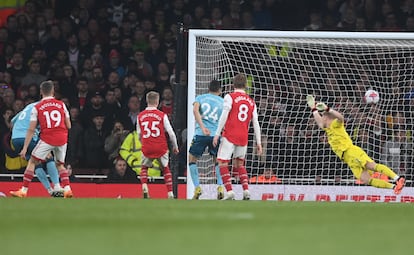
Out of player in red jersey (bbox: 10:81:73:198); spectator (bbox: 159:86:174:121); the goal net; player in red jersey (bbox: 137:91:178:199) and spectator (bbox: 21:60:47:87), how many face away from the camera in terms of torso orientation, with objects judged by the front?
2

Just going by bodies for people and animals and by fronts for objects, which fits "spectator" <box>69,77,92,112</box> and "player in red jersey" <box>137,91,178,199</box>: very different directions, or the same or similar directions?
very different directions

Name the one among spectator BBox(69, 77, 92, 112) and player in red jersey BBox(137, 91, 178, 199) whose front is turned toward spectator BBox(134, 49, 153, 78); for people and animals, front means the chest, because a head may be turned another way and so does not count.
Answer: the player in red jersey

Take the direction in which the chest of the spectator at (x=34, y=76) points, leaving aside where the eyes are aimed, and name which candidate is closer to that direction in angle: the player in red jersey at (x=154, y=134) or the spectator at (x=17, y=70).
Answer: the player in red jersey

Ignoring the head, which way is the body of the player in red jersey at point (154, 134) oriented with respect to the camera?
away from the camera

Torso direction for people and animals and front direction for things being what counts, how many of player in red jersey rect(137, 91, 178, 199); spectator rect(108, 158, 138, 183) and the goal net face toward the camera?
2

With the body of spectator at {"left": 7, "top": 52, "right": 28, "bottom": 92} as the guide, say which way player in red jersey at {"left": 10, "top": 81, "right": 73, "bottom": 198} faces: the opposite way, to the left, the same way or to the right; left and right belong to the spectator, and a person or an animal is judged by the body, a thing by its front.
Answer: the opposite way

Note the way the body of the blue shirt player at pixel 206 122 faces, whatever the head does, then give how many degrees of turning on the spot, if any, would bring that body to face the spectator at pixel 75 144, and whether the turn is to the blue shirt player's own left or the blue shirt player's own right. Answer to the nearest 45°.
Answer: approximately 90° to the blue shirt player's own left

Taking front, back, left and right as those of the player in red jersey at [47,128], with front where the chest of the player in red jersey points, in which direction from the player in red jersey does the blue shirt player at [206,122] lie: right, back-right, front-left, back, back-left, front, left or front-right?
right

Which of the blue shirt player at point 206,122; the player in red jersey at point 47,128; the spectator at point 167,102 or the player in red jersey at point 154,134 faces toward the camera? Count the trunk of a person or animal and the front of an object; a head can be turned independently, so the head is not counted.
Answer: the spectator

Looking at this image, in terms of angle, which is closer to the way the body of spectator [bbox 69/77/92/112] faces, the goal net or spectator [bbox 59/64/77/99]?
the goal net

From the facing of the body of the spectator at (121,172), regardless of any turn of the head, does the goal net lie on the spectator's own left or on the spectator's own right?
on the spectator's own left

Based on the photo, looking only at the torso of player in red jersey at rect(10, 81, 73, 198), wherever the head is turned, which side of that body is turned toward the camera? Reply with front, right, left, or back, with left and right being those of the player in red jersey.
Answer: back

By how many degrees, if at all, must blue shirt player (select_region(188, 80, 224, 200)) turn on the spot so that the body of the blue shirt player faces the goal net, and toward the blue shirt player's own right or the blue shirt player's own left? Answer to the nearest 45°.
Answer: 0° — they already face it
